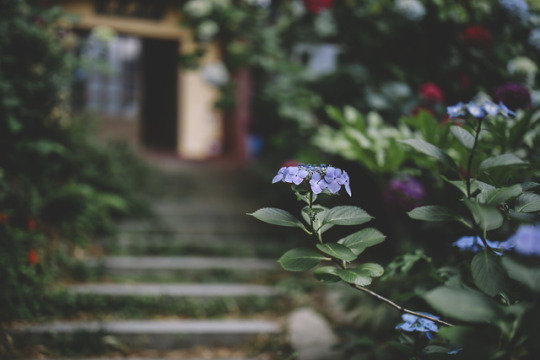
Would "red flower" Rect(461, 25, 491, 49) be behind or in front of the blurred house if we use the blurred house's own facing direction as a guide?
in front

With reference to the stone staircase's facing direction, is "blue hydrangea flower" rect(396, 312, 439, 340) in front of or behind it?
in front

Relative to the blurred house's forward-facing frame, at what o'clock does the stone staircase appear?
The stone staircase is roughly at 12 o'clock from the blurred house.

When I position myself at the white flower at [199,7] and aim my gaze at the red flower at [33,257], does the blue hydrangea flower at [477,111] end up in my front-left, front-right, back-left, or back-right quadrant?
front-left

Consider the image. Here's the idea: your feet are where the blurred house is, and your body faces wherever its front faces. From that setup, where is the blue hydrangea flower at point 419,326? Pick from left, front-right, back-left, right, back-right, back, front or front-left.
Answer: front

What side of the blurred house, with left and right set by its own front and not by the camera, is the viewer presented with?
front

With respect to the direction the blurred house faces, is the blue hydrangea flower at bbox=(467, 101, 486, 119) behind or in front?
in front

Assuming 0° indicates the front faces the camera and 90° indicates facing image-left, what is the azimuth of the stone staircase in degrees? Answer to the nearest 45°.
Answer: approximately 0°

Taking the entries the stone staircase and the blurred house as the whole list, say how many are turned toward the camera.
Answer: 2

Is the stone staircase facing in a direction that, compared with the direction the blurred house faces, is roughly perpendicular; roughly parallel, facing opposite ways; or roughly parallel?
roughly parallel
